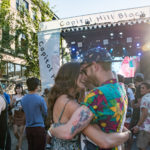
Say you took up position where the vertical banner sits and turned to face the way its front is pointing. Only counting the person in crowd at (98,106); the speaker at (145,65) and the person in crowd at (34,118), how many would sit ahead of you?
2

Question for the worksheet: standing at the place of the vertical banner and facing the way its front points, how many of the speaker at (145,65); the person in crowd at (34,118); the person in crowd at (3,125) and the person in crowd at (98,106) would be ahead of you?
3

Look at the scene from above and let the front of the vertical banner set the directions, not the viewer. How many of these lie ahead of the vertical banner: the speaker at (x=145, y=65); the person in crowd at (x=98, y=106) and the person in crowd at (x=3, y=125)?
2

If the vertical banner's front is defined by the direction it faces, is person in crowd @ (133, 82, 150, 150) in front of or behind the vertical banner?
in front

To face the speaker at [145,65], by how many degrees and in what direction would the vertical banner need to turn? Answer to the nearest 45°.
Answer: approximately 135° to its left

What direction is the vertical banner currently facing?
toward the camera

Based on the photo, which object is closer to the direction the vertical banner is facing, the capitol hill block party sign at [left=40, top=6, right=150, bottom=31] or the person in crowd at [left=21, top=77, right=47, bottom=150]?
the person in crowd

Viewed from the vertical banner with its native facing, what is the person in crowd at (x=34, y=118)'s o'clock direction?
The person in crowd is roughly at 12 o'clock from the vertical banner.

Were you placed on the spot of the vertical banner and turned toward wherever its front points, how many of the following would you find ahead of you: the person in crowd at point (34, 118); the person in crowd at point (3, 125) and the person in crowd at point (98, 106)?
3

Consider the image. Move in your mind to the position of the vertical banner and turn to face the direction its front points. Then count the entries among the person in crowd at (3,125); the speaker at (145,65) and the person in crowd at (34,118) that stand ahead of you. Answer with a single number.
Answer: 2

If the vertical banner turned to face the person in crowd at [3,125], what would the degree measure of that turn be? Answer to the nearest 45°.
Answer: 0° — it already faces them

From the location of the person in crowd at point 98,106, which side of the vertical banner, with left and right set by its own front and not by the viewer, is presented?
front
